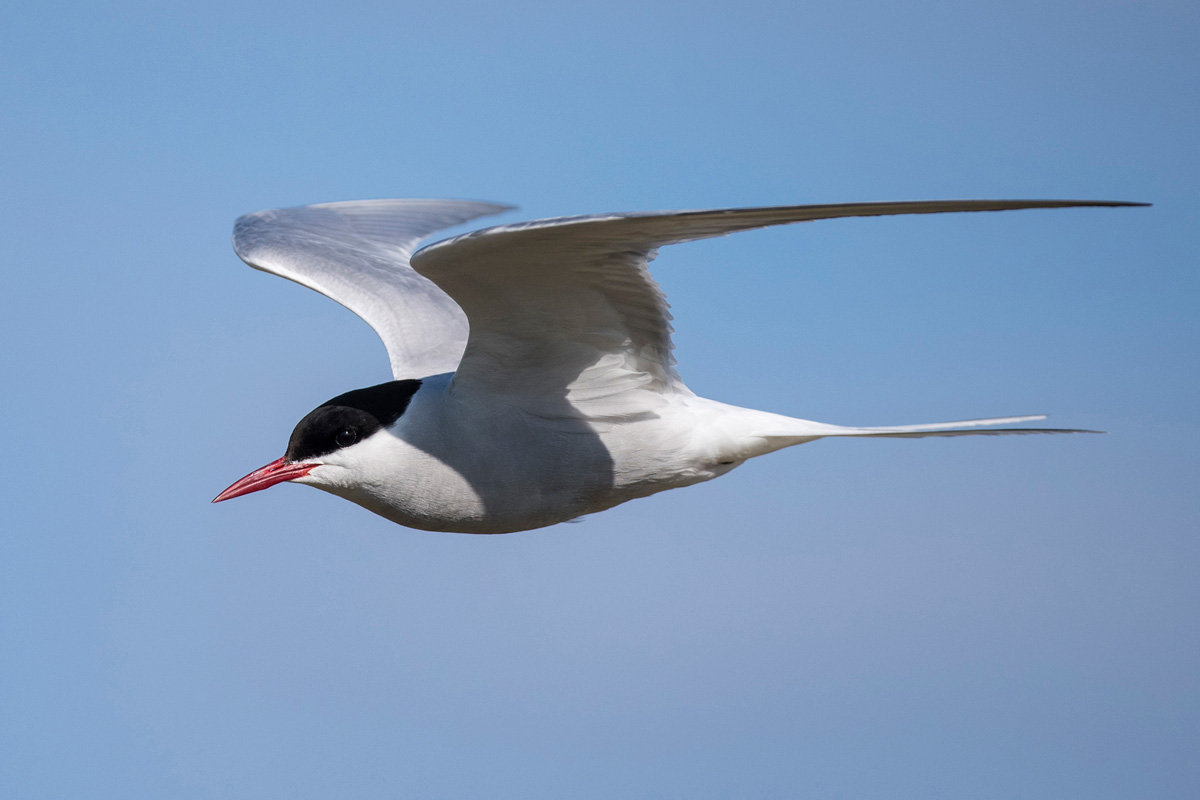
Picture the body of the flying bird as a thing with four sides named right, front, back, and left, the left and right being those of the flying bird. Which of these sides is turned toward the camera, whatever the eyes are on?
left
